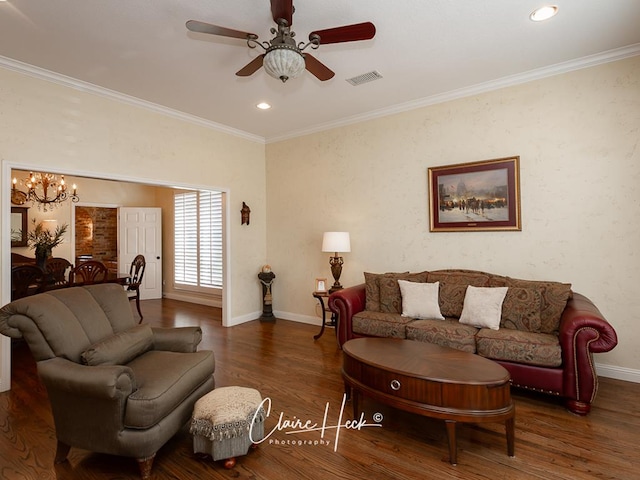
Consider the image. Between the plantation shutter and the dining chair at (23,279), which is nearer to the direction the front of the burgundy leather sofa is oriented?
the dining chair

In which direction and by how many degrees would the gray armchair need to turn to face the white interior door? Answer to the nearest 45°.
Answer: approximately 135° to its left

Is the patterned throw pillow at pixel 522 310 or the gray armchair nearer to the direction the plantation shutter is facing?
the gray armchair

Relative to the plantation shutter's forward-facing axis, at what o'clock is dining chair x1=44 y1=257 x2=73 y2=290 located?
The dining chair is roughly at 12 o'clock from the plantation shutter.

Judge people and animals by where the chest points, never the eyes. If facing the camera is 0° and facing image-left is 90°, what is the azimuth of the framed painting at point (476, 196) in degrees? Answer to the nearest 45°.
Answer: approximately 45°

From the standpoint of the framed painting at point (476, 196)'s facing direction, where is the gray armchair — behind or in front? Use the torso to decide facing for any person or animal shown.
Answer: in front

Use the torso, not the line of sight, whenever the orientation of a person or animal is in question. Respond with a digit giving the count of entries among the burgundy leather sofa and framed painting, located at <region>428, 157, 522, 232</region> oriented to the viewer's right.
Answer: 0

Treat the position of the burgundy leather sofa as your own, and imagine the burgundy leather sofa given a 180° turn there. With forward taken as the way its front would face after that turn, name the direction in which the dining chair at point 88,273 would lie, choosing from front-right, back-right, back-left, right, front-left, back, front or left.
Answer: back-left

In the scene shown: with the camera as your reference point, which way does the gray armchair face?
facing the viewer and to the right of the viewer

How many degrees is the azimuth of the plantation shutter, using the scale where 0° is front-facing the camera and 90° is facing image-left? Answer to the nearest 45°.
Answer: approximately 45°

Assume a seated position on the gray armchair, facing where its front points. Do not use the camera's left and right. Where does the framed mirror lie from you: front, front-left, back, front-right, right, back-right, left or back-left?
back-left

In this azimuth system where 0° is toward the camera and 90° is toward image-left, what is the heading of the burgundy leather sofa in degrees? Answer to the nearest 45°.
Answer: approximately 45°

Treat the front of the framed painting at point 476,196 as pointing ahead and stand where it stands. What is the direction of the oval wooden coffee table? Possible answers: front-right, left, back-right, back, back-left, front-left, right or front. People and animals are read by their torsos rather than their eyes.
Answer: front-left

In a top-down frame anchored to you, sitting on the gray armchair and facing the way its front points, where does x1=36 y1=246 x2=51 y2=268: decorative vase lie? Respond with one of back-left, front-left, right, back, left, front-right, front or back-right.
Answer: back-left

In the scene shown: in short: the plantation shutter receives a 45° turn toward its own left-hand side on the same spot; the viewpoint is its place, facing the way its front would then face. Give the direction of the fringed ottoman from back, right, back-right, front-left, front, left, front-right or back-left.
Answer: front

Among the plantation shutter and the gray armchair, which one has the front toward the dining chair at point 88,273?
the plantation shutter
